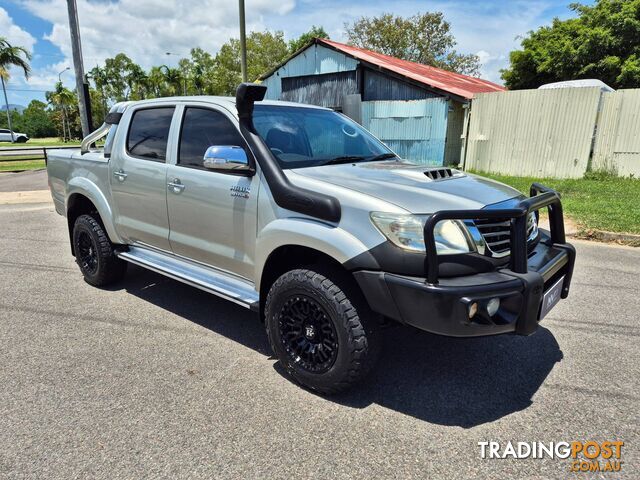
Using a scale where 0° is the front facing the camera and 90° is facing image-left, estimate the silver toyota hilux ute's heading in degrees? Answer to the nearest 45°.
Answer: approximately 315°

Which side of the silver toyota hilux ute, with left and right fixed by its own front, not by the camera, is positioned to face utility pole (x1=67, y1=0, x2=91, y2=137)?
back

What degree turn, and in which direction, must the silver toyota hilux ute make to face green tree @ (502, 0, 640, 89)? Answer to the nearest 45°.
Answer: approximately 90° to its left
